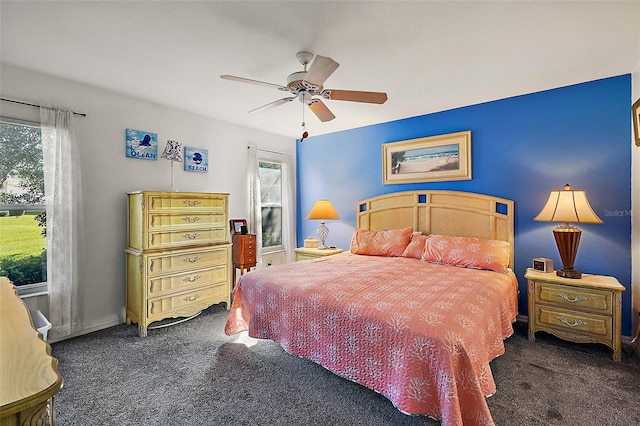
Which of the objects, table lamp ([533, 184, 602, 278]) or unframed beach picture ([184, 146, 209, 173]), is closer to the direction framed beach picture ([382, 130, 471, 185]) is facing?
the unframed beach picture

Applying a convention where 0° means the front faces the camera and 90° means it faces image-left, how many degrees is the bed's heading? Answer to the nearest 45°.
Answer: approximately 45°

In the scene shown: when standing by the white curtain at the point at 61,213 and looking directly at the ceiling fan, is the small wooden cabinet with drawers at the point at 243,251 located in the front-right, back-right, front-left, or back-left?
front-left

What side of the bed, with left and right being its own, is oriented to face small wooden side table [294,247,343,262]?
right

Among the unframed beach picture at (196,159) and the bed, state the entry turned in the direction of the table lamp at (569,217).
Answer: the unframed beach picture

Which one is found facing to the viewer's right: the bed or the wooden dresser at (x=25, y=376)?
the wooden dresser

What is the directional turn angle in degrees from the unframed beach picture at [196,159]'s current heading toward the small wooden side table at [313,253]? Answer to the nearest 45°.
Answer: approximately 45° to its left

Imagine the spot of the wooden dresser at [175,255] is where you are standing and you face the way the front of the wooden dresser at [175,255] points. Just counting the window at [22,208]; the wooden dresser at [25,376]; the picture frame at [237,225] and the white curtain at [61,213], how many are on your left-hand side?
1

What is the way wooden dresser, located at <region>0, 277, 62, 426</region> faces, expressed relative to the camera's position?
facing to the right of the viewer

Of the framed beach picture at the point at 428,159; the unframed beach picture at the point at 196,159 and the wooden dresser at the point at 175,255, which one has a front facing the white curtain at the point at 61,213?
the framed beach picture at the point at 428,159

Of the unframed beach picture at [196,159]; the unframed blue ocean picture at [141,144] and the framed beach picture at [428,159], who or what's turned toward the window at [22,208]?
the framed beach picture at [428,159]

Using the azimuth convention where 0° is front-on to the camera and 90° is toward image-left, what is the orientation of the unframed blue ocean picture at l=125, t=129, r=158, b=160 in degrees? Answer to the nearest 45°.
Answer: approximately 315°

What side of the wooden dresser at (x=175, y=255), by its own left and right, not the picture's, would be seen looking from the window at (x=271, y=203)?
left

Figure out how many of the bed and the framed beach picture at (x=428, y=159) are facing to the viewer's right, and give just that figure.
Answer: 0

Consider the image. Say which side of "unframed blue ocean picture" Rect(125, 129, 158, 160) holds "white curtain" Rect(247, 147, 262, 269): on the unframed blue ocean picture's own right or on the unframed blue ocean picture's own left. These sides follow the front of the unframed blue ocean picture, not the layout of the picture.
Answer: on the unframed blue ocean picture's own left

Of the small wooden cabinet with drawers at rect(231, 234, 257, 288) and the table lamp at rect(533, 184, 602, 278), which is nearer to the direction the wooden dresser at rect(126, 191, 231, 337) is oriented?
the table lamp
